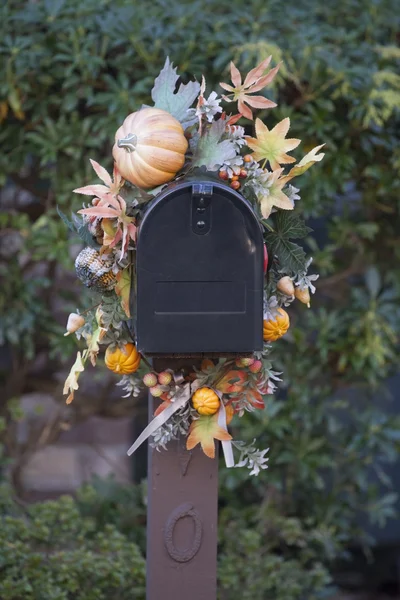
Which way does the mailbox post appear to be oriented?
toward the camera

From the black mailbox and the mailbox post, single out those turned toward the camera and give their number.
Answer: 2

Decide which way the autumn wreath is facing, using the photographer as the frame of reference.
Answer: facing the viewer
